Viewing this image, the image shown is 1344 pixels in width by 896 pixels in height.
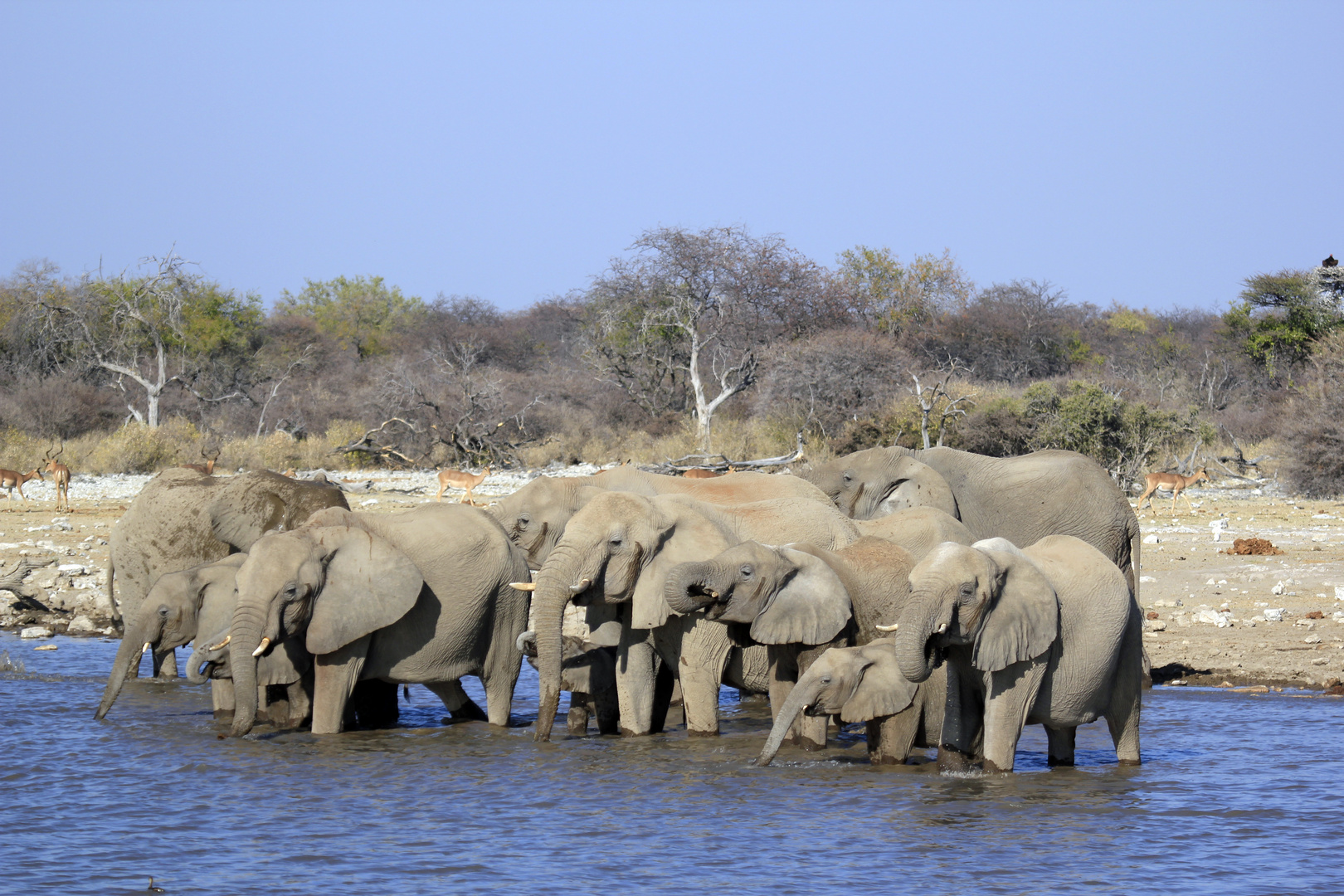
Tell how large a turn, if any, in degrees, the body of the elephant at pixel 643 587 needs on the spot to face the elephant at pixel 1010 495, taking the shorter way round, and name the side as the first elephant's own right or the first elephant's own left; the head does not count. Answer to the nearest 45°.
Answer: approximately 135° to the first elephant's own right

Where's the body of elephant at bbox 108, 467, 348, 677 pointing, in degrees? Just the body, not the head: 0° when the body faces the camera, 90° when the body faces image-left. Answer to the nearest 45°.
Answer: approximately 270°

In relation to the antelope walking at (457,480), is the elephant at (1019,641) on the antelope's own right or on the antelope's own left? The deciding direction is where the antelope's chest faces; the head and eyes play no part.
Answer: on the antelope's own right

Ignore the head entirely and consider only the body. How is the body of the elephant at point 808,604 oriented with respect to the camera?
to the viewer's left

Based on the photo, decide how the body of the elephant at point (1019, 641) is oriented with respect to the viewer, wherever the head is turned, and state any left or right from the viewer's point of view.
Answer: facing the viewer and to the left of the viewer

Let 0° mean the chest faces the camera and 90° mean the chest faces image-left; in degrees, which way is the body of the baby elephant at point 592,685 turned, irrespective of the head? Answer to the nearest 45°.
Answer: approximately 90°

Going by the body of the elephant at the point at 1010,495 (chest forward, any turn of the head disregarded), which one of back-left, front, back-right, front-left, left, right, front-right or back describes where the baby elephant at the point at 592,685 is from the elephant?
front-left

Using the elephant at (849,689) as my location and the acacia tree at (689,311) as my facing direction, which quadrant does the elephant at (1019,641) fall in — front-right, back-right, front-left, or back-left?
back-right

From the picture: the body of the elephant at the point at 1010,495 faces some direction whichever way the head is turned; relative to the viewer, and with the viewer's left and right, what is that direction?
facing to the left of the viewer

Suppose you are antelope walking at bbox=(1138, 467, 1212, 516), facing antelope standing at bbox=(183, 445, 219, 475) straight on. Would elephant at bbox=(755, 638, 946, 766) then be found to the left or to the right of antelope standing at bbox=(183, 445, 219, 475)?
left

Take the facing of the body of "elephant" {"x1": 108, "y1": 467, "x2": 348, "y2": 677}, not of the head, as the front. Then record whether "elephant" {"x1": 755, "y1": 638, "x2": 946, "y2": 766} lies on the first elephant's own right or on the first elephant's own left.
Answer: on the first elephant's own right

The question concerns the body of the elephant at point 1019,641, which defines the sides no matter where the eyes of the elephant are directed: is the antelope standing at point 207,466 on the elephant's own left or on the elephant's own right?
on the elephant's own right

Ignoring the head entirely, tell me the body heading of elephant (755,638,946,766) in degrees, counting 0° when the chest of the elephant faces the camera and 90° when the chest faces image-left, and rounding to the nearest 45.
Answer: approximately 90°

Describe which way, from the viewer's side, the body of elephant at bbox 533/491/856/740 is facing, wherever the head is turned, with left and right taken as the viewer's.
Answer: facing to the left of the viewer
